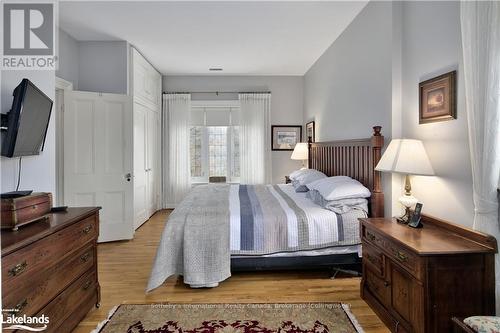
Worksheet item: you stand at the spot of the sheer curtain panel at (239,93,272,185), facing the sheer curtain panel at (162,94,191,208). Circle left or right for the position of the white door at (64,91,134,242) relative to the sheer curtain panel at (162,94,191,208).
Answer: left

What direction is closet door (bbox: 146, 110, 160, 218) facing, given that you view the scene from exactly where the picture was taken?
facing to the right of the viewer

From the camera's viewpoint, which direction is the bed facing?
to the viewer's left

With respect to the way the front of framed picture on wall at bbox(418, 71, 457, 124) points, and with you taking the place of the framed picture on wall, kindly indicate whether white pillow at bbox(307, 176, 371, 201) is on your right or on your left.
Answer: on your right

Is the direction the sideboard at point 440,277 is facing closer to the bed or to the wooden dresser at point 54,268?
the wooden dresser

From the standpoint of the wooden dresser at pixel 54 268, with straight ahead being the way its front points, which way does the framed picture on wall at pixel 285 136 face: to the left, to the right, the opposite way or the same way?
to the right

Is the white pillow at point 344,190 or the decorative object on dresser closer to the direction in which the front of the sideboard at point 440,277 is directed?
the decorative object on dresser

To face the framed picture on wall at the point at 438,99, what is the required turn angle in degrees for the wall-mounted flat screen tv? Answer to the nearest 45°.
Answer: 0° — it already faces it

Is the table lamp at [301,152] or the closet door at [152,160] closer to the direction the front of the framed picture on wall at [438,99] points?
the closet door

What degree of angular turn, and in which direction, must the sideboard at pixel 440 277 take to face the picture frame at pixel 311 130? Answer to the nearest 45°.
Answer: approximately 90° to its right

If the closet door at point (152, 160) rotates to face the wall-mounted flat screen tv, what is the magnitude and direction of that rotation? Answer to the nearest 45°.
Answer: approximately 90° to its right
